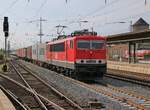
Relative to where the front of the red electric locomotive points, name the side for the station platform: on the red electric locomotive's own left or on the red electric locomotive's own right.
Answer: on the red electric locomotive's own left

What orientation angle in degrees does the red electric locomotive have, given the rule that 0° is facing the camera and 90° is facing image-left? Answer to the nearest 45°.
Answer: approximately 315°

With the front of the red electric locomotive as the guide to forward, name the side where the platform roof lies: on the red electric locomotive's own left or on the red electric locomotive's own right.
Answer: on the red electric locomotive's own left
